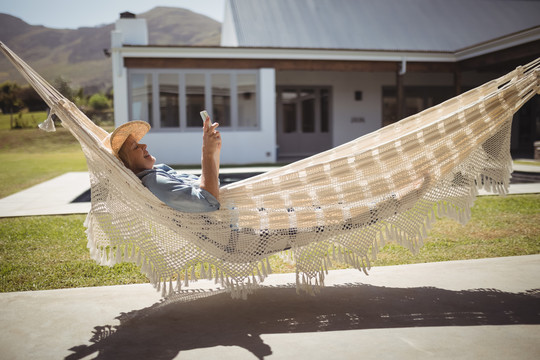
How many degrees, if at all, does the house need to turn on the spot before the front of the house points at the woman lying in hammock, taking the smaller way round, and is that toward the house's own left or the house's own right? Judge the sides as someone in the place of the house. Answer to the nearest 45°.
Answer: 0° — it already faces them

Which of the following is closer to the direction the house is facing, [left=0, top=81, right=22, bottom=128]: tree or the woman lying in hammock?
the woman lying in hammock

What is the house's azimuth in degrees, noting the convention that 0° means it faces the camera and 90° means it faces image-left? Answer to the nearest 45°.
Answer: approximately 0°

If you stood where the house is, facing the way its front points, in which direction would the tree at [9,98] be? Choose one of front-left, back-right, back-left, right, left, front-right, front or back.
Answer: back-right
